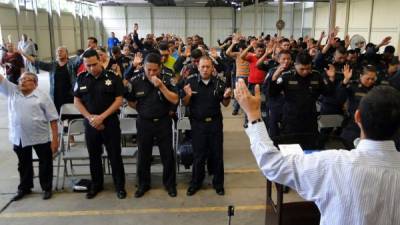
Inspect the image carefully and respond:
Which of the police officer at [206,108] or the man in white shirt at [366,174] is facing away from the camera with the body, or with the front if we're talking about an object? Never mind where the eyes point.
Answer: the man in white shirt

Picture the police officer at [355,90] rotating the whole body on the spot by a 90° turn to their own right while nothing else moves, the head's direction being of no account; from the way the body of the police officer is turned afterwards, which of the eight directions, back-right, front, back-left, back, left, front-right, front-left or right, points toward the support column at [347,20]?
right

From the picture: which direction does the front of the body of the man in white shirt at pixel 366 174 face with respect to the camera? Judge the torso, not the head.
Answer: away from the camera

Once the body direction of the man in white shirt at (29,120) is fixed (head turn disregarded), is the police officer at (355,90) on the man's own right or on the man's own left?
on the man's own left

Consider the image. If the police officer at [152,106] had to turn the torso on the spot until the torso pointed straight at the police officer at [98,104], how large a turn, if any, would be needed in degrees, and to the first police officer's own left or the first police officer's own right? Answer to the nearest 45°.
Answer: approximately 90° to the first police officer's own right

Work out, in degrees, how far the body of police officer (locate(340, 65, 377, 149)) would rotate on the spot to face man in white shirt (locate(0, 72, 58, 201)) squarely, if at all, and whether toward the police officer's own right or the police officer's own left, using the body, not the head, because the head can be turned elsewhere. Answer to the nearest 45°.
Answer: approximately 45° to the police officer's own right
